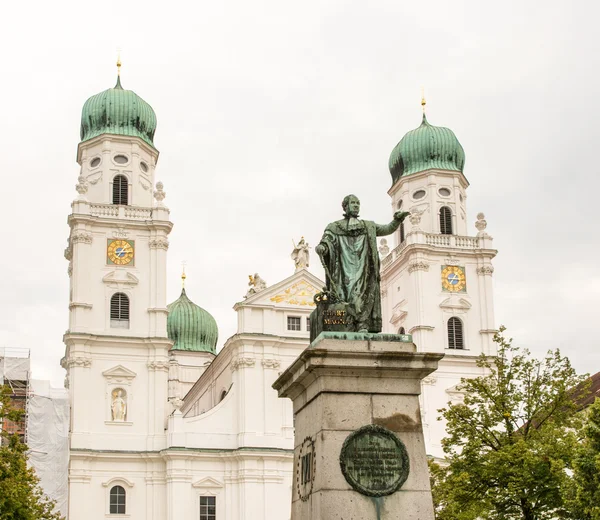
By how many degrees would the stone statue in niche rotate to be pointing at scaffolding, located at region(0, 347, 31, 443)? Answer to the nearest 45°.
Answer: approximately 135° to its right

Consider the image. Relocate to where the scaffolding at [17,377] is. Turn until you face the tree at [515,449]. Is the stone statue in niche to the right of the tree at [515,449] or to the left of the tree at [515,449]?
left

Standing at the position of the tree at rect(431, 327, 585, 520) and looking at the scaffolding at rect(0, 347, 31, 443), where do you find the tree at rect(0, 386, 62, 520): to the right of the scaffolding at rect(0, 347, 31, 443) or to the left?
left

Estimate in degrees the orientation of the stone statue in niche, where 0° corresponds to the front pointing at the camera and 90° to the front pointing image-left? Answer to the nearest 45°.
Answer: approximately 0°

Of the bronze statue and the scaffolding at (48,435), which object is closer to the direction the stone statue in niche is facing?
the bronze statue

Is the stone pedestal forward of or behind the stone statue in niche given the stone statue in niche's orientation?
forward

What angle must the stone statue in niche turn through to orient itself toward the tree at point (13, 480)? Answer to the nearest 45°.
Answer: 0° — it already faces it

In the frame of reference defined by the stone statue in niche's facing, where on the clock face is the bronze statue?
The bronze statue is roughly at 12 o'clock from the stone statue in niche.

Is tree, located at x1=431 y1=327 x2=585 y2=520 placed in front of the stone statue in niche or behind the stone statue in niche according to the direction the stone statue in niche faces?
in front

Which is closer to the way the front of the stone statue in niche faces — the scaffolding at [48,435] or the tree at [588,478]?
the tree

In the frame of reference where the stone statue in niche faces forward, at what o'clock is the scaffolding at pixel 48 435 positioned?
The scaffolding is roughly at 3 o'clock from the stone statue in niche.
